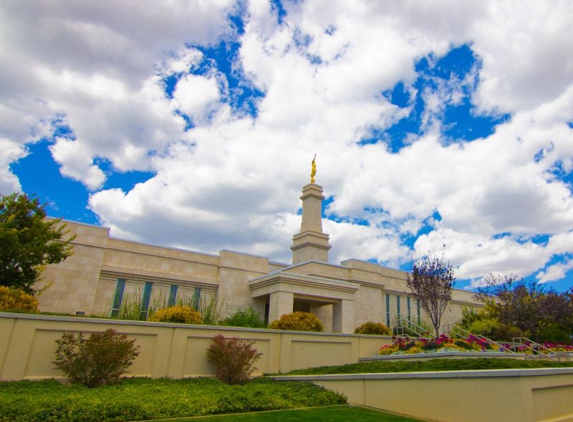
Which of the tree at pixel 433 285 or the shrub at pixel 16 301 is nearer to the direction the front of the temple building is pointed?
the tree

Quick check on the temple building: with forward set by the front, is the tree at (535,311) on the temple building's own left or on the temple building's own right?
on the temple building's own left

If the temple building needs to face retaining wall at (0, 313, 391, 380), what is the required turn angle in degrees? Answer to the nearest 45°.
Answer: approximately 45° to its right

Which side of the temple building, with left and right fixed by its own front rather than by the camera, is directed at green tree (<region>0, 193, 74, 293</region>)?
right

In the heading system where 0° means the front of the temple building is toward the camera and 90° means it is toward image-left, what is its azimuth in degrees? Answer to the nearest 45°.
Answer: approximately 315°

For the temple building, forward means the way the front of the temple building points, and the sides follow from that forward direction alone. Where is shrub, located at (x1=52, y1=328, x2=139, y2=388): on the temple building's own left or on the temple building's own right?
on the temple building's own right

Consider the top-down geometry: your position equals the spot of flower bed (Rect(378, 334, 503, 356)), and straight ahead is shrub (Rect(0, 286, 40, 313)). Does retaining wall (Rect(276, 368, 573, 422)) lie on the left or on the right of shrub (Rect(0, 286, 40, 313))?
left
